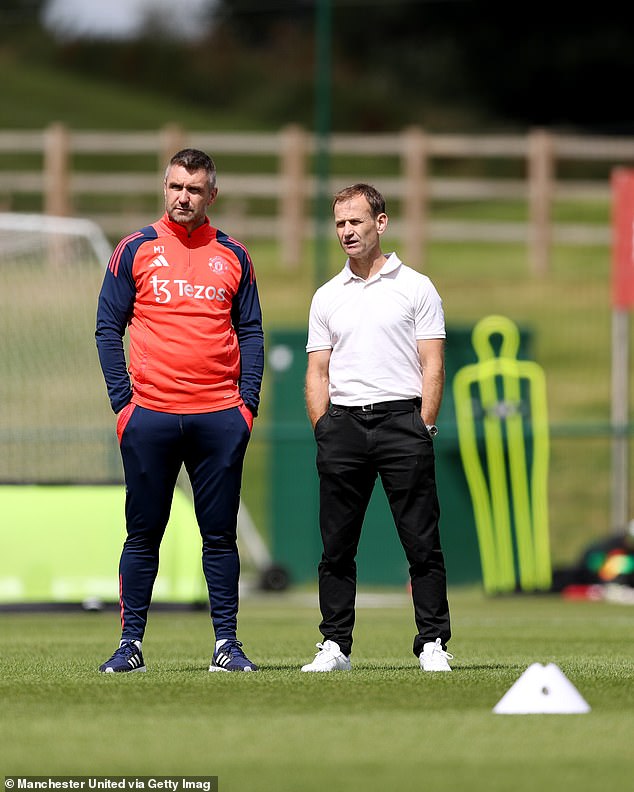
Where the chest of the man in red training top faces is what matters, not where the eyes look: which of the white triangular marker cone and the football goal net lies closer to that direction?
the white triangular marker cone

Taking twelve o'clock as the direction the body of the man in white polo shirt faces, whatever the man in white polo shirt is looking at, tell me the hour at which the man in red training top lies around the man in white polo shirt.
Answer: The man in red training top is roughly at 3 o'clock from the man in white polo shirt.

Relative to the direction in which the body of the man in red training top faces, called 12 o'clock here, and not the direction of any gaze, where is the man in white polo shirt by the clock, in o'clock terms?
The man in white polo shirt is roughly at 9 o'clock from the man in red training top.

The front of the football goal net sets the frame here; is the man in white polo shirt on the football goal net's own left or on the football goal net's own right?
on the football goal net's own left
